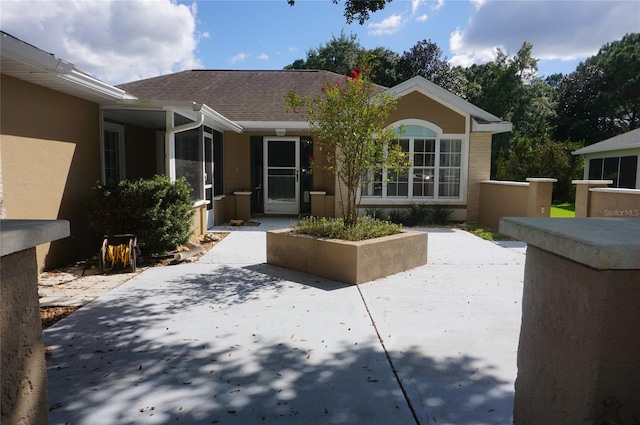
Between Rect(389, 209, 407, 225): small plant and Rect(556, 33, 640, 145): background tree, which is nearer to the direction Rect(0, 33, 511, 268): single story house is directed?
the small plant

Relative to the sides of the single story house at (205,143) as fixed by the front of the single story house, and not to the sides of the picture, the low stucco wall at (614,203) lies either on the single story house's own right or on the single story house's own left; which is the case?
on the single story house's own left

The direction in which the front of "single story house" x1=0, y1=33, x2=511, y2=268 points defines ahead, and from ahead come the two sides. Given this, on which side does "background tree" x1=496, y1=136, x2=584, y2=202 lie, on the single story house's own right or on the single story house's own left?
on the single story house's own left

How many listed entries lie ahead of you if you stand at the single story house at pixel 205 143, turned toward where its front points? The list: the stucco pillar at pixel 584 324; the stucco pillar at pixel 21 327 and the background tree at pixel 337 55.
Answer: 2

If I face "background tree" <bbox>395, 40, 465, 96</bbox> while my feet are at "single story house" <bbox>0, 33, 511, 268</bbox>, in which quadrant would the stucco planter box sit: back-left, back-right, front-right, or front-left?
back-right

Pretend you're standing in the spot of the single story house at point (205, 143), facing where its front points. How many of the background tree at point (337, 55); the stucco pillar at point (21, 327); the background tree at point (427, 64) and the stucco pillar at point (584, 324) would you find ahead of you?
2

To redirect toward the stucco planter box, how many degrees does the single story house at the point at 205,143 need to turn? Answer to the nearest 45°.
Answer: approximately 45° to its left

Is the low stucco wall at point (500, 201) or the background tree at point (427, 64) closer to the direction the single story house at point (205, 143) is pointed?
the low stucco wall

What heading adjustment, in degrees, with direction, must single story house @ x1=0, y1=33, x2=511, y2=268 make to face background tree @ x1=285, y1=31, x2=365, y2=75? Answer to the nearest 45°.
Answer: approximately 180°

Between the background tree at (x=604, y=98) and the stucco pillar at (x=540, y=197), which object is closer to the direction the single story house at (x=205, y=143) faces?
the stucco pillar

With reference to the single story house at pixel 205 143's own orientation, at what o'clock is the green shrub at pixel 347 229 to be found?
The green shrub is roughly at 11 o'clock from the single story house.

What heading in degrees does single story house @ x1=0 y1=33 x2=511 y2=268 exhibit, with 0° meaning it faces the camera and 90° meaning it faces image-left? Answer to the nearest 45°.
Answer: approximately 0°

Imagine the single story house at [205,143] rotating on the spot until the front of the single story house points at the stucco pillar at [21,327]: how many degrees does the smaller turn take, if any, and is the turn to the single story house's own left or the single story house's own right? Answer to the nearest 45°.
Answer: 0° — it already faces it

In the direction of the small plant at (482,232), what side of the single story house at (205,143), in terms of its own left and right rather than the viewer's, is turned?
left

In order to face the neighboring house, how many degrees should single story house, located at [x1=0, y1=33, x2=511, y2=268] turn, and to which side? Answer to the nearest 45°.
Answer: approximately 90° to its left

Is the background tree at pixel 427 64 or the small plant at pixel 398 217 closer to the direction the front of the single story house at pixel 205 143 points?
the small plant
